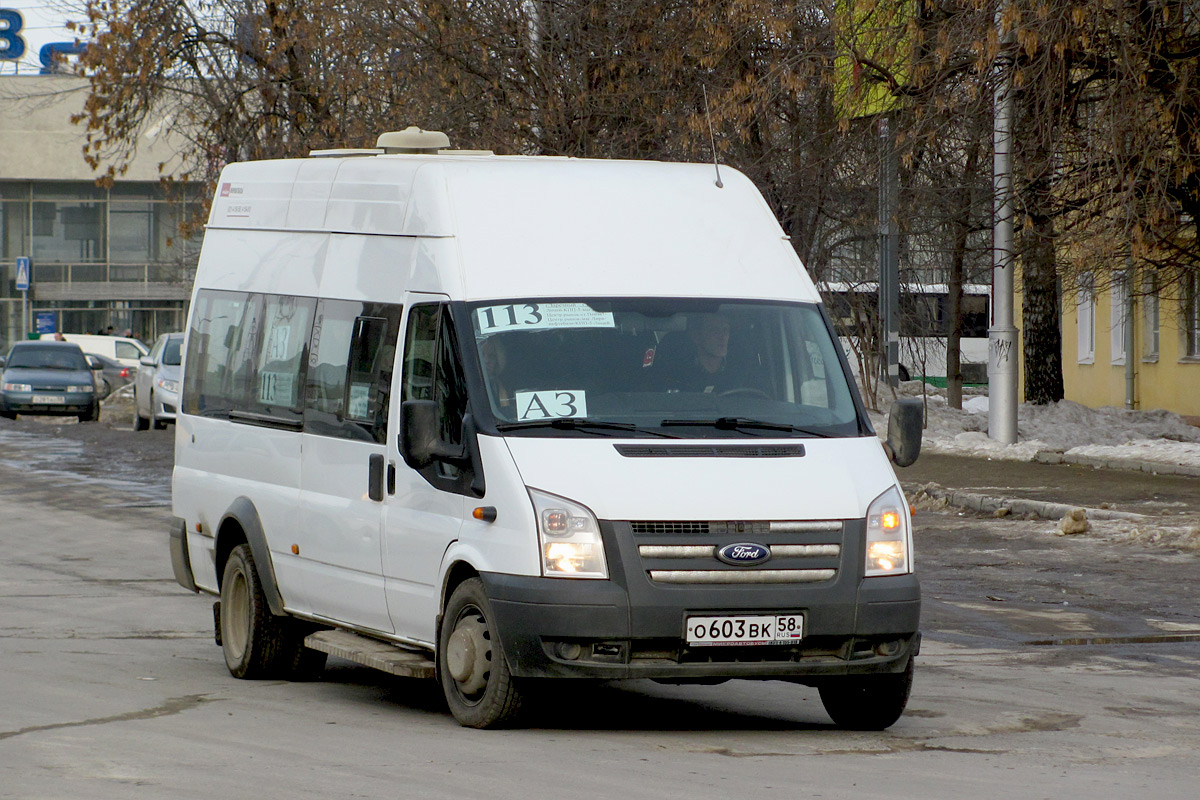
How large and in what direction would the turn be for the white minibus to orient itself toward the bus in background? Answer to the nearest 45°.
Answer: approximately 135° to its left

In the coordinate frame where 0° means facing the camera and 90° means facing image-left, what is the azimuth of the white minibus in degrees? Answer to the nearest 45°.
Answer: approximately 315°

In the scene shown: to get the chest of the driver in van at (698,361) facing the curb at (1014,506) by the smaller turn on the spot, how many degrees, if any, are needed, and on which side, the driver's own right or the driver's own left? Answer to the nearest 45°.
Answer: approximately 135° to the driver's own left

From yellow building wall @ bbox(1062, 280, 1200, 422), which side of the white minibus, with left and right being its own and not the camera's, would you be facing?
left

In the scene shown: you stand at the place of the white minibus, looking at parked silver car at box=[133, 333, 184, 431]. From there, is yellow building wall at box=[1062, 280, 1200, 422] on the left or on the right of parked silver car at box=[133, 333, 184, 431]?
right

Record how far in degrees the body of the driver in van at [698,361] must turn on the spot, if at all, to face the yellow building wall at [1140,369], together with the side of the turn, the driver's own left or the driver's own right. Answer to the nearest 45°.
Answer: approximately 135° to the driver's own left

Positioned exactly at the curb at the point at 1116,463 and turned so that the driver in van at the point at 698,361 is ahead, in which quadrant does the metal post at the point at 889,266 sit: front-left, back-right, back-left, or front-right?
back-right

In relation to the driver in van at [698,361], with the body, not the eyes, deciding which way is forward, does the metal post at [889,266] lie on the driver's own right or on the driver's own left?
on the driver's own left

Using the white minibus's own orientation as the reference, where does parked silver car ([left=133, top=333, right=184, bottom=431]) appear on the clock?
The parked silver car is roughly at 7 o'clock from the white minibus.

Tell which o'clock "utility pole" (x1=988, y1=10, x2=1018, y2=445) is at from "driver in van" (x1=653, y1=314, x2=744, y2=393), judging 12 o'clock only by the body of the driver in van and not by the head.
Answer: The utility pole is roughly at 8 o'clock from the driver in van.

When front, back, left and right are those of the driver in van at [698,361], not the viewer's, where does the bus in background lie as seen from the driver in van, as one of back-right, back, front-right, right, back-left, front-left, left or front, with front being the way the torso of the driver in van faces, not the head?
back-left

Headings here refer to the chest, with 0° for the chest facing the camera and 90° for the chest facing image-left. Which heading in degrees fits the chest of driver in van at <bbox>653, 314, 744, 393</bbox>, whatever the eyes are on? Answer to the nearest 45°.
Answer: approximately 315°
